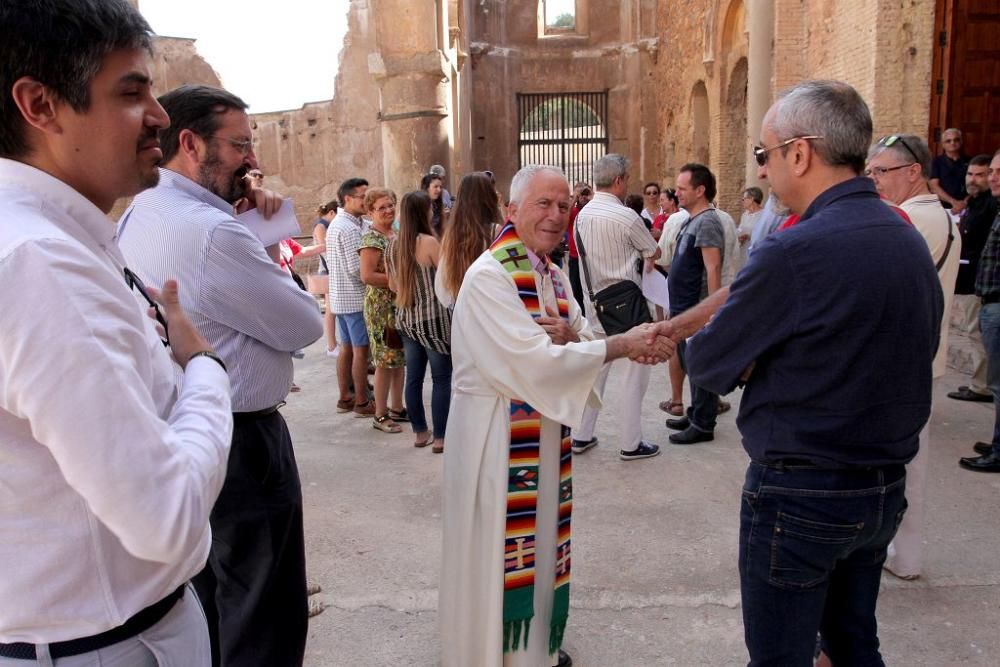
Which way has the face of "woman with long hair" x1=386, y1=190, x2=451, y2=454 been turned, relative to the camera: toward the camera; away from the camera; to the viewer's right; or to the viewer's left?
away from the camera

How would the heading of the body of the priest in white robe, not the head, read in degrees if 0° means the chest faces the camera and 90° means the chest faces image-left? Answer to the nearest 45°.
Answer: approximately 315°

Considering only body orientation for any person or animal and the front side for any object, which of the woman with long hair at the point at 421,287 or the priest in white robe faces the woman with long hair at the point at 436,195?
the woman with long hair at the point at 421,287

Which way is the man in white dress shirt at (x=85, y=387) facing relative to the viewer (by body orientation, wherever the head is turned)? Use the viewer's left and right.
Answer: facing to the right of the viewer

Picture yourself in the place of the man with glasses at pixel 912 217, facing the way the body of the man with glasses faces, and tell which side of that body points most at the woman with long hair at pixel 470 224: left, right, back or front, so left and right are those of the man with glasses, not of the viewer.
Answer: front

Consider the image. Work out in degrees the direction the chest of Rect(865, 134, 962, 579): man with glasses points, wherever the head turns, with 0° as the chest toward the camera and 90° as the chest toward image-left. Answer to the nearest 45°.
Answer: approximately 90°

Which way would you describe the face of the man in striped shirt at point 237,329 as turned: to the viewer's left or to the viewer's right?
to the viewer's right

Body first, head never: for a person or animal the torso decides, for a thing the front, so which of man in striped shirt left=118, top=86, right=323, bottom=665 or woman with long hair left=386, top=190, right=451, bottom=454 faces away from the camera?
the woman with long hair

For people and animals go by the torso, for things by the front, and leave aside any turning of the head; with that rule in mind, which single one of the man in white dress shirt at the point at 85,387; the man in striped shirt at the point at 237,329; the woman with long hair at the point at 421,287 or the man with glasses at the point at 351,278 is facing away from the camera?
the woman with long hair

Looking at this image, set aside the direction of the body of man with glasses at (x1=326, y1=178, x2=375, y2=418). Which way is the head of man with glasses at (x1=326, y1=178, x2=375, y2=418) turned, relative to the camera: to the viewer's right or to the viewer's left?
to the viewer's right

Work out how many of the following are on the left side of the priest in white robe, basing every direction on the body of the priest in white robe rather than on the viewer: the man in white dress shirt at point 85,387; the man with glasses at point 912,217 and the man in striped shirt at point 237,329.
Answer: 1

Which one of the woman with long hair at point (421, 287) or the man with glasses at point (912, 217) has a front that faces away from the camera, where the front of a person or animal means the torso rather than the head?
the woman with long hair

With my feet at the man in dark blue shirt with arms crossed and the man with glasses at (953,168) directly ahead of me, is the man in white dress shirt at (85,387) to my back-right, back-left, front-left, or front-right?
back-left

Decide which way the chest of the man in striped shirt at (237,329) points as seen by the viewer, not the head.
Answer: to the viewer's right

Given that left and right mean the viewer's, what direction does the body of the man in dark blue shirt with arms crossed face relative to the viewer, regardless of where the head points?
facing away from the viewer and to the left of the viewer

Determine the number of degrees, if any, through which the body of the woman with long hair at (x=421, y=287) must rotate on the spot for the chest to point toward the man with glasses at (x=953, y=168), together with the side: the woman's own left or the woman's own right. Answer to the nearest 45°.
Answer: approximately 45° to the woman's own right

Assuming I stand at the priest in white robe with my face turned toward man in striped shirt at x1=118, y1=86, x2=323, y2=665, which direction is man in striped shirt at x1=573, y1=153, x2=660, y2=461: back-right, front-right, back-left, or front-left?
back-right
